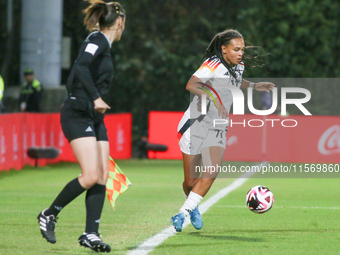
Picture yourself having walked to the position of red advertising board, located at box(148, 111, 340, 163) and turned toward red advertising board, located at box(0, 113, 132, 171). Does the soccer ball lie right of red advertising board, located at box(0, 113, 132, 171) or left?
left

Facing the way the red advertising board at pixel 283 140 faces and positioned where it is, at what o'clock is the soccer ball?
The soccer ball is roughly at 12 o'clock from the red advertising board.

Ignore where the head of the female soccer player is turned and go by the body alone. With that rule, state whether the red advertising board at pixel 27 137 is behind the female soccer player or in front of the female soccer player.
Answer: behind

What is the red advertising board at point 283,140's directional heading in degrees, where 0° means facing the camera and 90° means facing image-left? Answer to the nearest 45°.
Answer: approximately 0°

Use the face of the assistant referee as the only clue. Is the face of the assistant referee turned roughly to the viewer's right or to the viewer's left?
to the viewer's right

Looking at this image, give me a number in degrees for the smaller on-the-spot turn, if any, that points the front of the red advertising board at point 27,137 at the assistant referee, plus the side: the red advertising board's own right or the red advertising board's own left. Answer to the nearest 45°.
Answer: approximately 45° to the red advertising board's own right
